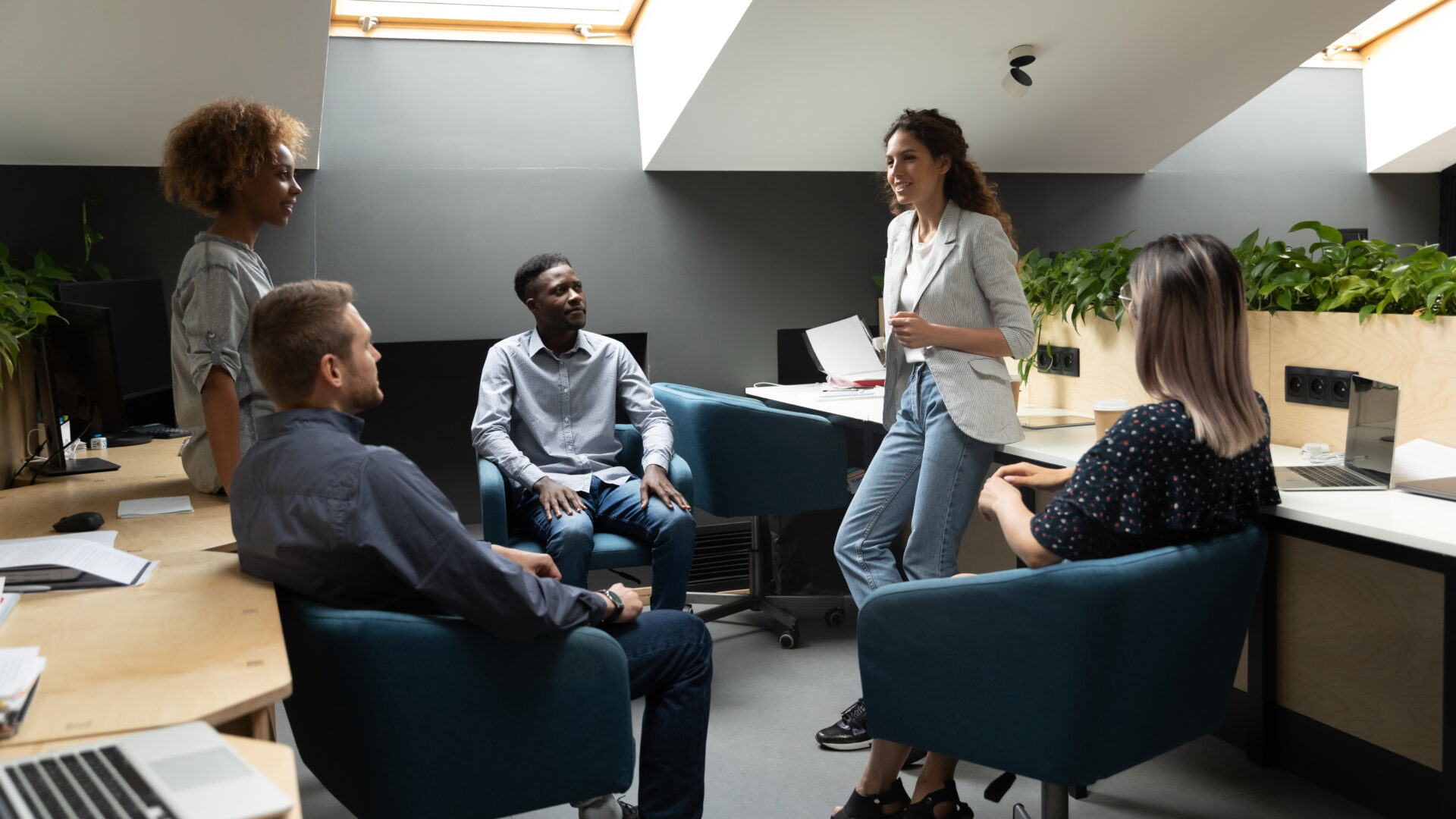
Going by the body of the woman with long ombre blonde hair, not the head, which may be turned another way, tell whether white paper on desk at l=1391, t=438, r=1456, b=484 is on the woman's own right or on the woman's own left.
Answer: on the woman's own right

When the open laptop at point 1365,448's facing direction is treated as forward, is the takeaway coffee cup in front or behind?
in front

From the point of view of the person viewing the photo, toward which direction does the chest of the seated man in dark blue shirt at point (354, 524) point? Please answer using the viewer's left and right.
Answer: facing away from the viewer and to the right of the viewer

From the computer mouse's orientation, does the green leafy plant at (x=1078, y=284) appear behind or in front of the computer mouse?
behind

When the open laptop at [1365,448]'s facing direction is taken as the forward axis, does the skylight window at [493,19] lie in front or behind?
in front

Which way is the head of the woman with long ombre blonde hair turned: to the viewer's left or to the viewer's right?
to the viewer's left

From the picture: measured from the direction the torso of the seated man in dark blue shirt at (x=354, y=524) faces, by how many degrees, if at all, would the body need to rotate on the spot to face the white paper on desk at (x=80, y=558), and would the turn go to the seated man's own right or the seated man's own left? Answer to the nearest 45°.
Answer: approximately 90° to the seated man's own left

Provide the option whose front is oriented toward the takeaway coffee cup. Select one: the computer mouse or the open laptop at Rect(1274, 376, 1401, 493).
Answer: the open laptop

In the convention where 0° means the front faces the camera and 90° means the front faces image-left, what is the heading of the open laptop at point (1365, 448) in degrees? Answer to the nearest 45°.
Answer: approximately 90°

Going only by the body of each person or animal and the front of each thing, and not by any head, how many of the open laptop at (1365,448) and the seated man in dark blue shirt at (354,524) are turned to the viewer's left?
1
